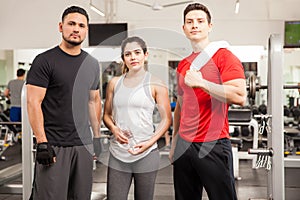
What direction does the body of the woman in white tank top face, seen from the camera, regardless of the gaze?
toward the camera

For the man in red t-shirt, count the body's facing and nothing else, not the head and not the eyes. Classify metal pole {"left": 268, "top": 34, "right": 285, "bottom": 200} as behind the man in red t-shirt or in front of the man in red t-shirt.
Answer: behind

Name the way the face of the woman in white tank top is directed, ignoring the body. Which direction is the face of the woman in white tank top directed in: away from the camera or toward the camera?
toward the camera

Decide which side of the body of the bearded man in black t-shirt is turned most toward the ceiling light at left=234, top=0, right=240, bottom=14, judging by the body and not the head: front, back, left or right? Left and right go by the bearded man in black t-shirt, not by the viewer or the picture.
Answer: left

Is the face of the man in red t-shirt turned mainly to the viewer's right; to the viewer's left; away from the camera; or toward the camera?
toward the camera

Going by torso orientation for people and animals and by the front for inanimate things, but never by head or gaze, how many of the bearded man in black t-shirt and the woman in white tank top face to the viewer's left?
0

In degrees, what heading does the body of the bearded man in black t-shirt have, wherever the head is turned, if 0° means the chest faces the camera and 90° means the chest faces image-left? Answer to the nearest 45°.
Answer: approximately 315°

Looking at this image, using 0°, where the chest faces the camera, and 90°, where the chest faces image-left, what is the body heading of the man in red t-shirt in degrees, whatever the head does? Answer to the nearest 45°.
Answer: approximately 45°

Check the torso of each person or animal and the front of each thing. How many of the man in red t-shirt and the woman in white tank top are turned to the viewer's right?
0
